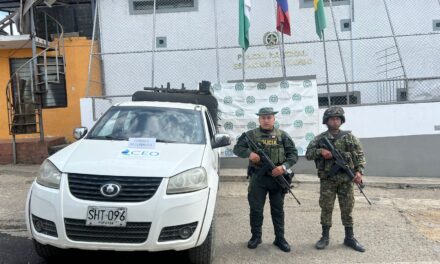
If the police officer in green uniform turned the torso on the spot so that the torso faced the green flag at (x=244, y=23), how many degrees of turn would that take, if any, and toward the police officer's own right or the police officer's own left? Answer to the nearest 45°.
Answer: approximately 180°

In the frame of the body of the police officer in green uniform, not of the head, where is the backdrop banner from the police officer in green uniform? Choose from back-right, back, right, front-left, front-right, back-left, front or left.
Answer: back

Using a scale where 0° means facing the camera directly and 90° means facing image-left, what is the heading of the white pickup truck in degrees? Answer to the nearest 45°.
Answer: approximately 0°

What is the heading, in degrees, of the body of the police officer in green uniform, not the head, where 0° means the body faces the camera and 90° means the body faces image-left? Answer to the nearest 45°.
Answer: approximately 0°
